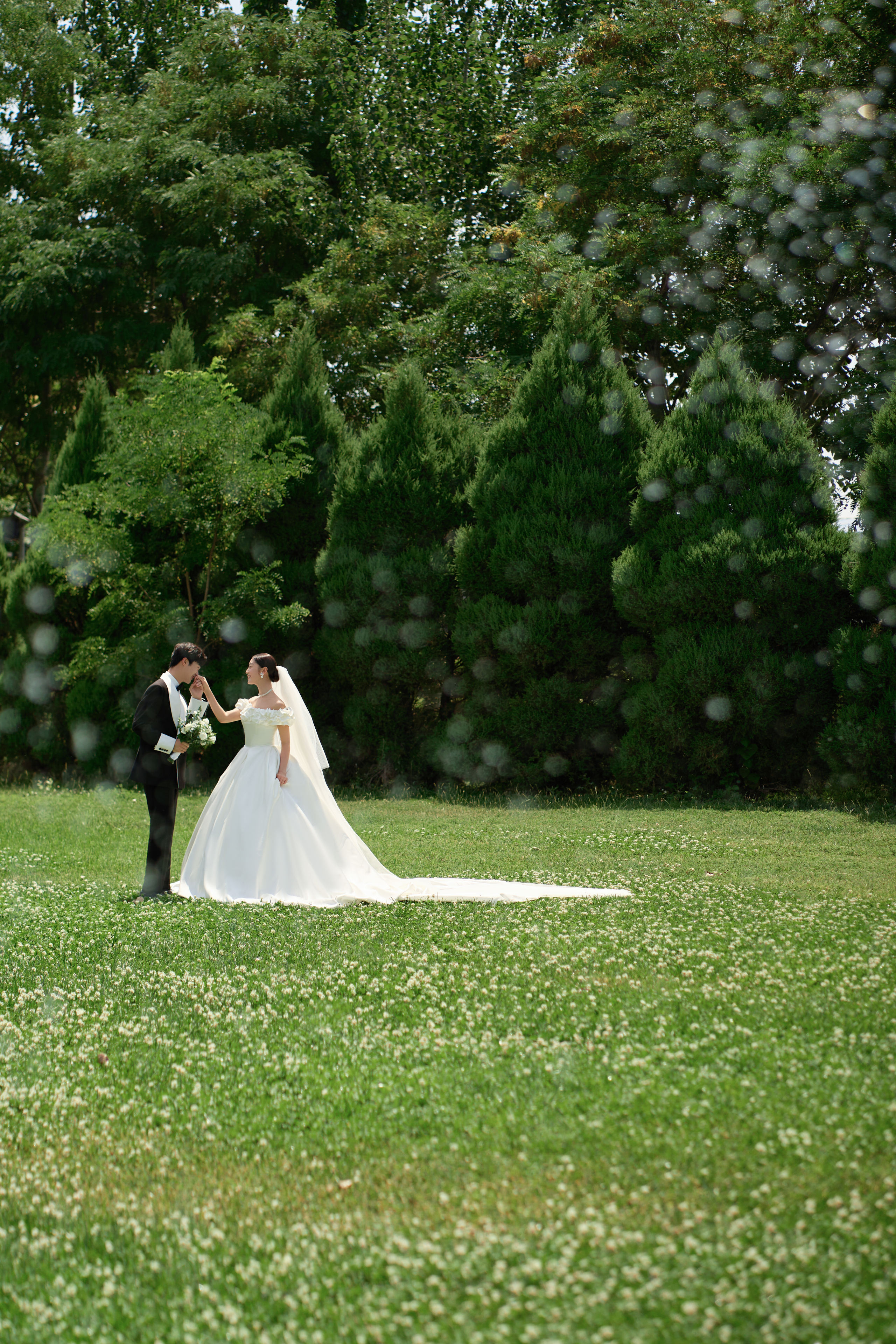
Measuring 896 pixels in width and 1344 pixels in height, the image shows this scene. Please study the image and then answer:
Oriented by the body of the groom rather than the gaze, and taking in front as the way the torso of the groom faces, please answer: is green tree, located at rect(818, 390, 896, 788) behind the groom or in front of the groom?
in front

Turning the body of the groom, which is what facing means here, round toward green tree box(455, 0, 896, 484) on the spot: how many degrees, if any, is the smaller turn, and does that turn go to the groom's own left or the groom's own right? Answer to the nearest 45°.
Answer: approximately 45° to the groom's own left

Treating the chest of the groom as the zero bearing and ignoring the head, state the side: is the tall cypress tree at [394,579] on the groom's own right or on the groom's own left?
on the groom's own left

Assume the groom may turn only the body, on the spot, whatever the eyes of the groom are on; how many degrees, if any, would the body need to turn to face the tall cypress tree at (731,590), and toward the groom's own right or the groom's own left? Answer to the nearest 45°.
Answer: approximately 45° to the groom's own left

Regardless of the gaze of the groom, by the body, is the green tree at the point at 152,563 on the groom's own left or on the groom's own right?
on the groom's own left

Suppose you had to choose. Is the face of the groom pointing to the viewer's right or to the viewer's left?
to the viewer's right

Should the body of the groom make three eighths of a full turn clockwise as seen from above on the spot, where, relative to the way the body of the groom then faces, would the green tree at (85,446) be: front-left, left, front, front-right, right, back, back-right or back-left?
back-right

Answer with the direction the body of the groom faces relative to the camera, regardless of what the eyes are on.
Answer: to the viewer's right
